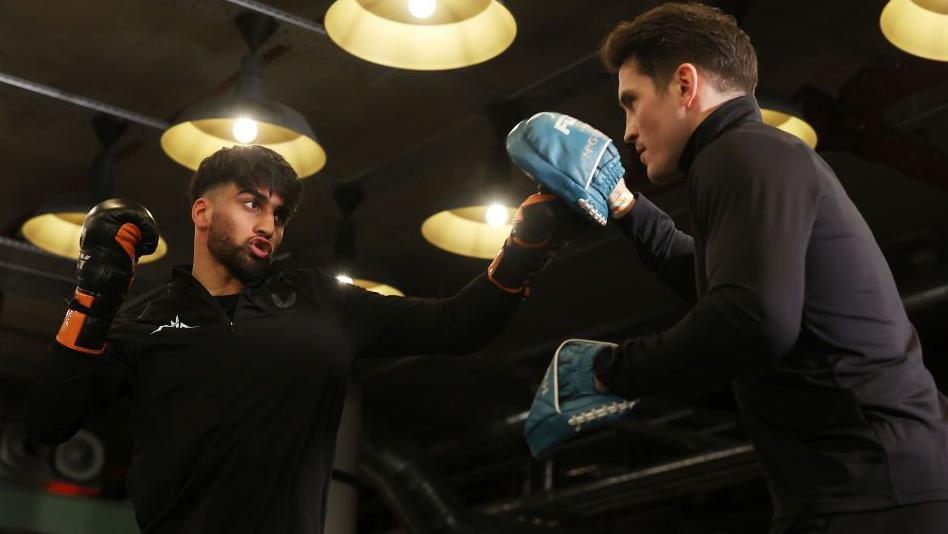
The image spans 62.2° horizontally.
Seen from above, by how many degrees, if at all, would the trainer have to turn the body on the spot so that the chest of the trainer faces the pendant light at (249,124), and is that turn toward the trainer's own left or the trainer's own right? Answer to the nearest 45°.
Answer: approximately 45° to the trainer's own right

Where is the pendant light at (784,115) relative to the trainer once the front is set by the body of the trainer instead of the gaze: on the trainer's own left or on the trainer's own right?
on the trainer's own right

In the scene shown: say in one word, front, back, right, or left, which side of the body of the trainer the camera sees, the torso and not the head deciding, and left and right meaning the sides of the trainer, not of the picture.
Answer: left

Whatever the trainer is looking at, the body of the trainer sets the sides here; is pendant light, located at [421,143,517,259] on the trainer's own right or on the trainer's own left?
on the trainer's own right
